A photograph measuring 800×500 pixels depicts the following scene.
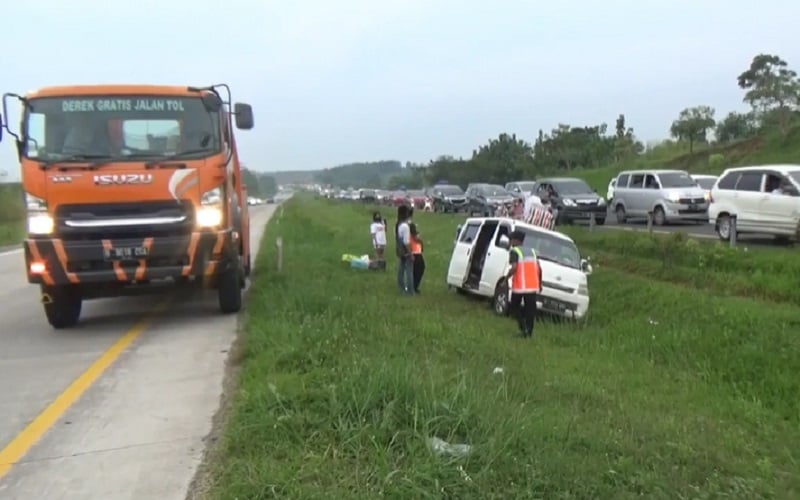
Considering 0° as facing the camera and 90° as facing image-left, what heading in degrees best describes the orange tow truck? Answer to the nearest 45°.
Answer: approximately 0°

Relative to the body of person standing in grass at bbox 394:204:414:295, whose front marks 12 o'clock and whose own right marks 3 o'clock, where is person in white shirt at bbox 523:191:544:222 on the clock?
The person in white shirt is roughly at 10 o'clock from the person standing in grass.

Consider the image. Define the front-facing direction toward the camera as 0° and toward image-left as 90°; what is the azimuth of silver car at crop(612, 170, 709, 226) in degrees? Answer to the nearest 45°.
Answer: approximately 315°

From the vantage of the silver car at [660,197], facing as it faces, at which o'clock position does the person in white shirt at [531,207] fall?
The person in white shirt is roughly at 3 o'clock from the silver car.

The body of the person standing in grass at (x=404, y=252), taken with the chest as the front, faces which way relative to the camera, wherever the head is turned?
to the viewer's right

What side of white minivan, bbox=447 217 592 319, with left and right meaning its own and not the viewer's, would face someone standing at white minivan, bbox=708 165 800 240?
left

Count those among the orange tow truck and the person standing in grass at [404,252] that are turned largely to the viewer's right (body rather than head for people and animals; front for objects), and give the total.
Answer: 1

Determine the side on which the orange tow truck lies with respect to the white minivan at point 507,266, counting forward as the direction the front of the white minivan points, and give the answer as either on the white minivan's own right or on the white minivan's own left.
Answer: on the white minivan's own right
